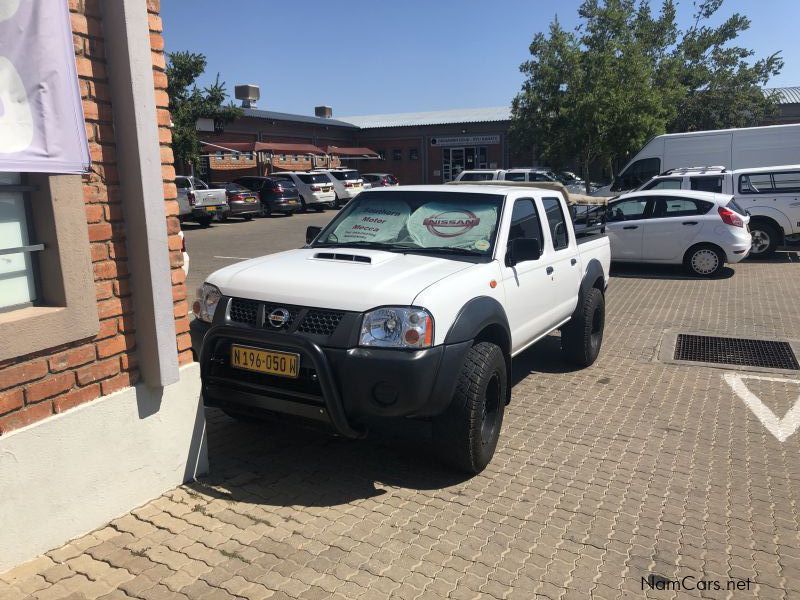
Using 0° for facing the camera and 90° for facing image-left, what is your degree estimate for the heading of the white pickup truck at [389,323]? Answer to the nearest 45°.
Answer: approximately 45°

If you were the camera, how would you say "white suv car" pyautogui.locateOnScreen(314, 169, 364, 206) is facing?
facing away from the viewer and to the left of the viewer

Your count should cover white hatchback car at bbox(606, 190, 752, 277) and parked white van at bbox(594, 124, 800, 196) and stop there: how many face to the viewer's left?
2

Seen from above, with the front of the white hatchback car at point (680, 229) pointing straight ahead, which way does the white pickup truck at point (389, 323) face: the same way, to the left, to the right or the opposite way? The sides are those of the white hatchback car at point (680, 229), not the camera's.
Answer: to the left

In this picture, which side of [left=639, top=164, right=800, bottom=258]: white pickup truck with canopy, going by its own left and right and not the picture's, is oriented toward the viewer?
left

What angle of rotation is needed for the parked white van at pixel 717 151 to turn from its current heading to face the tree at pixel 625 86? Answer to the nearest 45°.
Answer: approximately 90° to its right

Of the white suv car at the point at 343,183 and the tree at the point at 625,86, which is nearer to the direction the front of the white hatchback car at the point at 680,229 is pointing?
the white suv car

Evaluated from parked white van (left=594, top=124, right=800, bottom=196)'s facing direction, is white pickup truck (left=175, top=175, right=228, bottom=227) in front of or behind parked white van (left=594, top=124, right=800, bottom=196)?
in front

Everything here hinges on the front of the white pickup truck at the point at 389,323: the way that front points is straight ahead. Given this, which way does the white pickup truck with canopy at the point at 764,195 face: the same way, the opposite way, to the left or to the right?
to the right

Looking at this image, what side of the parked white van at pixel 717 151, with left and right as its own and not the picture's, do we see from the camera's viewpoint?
left

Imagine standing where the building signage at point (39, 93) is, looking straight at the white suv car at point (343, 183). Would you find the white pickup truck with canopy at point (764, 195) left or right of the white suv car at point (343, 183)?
right

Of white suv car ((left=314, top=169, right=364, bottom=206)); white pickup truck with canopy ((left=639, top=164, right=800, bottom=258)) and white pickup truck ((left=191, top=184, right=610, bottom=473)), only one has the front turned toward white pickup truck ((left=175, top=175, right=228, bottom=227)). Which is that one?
the white pickup truck with canopy

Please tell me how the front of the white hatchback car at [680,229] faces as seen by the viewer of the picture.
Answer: facing to the left of the viewer

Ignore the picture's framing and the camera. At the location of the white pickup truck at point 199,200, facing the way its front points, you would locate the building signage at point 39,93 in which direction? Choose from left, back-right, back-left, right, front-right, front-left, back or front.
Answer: back-left
